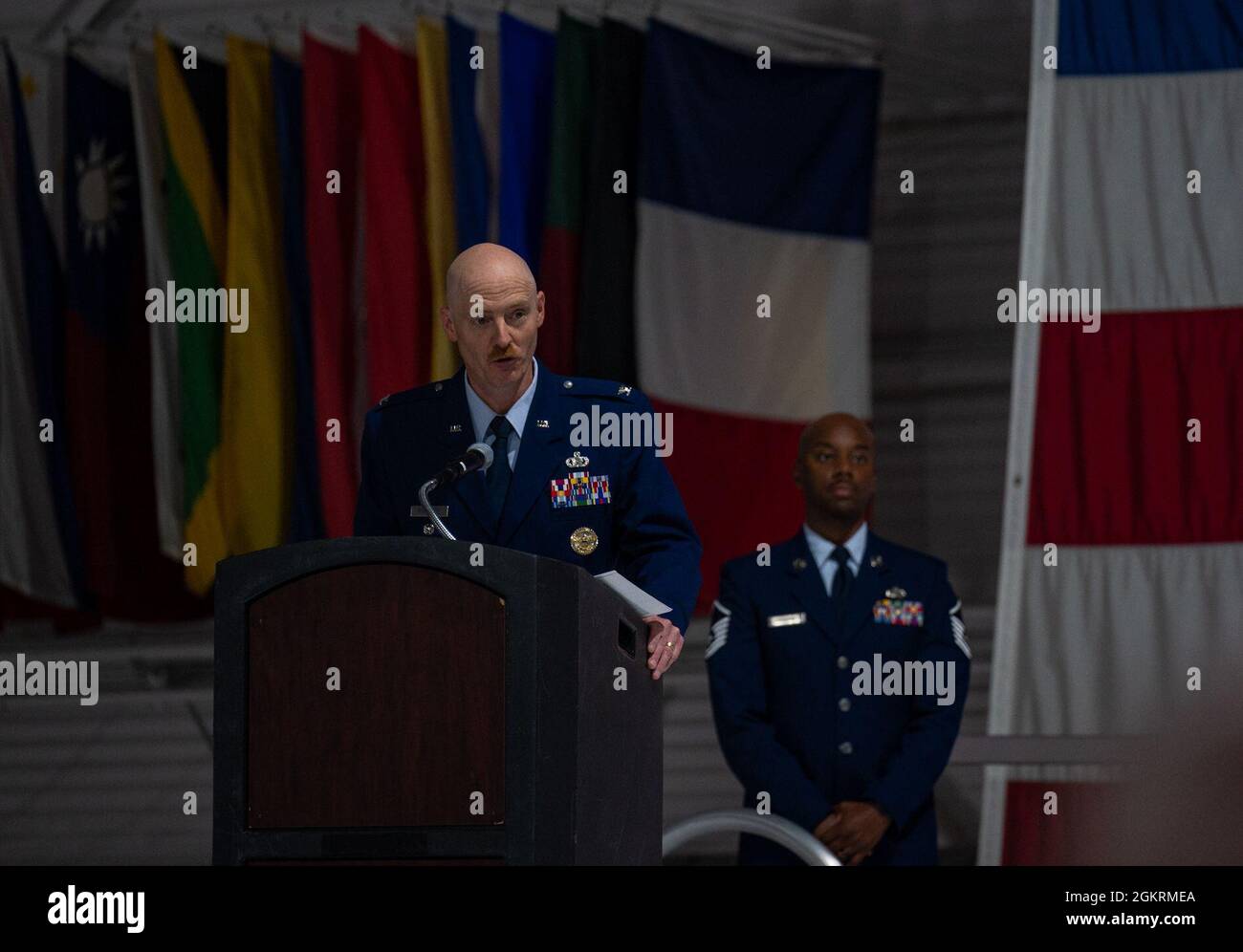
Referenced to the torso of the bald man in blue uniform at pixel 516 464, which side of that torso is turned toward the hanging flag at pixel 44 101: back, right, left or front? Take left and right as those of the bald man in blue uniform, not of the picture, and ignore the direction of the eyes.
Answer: back

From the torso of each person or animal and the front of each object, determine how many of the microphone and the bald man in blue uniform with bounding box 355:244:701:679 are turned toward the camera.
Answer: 1

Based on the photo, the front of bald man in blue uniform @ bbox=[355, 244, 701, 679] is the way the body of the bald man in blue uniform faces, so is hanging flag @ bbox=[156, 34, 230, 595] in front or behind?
behind

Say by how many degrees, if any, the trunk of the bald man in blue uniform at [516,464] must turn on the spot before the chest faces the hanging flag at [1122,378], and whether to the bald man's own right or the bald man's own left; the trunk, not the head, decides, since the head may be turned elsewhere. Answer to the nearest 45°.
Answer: approximately 135° to the bald man's own left

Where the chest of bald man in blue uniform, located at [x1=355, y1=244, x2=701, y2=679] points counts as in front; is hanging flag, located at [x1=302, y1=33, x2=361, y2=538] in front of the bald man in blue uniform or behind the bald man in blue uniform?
behind

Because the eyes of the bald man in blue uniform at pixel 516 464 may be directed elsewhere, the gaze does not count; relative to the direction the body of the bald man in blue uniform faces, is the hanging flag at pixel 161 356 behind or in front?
behind

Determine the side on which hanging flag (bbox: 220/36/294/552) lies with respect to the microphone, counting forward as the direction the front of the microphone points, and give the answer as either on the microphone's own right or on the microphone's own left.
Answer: on the microphone's own left

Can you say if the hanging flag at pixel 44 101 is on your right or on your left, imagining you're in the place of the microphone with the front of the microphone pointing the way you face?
on your left

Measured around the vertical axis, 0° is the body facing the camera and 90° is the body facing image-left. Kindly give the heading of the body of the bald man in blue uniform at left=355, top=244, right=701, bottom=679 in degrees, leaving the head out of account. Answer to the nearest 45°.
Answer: approximately 0°

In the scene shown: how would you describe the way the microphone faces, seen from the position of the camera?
facing away from the viewer and to the right of the viewer

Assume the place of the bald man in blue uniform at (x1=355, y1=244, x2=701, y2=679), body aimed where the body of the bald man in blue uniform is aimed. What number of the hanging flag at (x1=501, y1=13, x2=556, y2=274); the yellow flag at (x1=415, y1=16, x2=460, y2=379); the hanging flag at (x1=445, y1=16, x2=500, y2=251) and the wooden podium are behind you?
3

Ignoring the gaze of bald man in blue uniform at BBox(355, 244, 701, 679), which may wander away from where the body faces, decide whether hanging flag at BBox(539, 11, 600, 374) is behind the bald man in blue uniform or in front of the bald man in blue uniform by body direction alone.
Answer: behind

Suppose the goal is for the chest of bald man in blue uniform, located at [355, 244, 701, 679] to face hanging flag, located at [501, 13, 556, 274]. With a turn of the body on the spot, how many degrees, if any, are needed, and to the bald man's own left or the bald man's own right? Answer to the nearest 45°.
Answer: approximately 180°

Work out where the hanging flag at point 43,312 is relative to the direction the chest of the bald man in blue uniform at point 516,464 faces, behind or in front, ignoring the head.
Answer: behind
